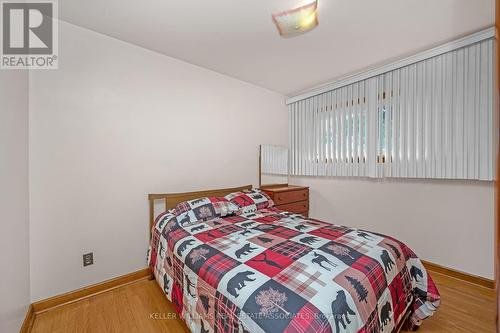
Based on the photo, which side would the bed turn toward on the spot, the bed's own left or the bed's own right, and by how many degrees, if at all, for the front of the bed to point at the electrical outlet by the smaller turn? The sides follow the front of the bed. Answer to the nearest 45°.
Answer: approximately 135° to the bed's own right

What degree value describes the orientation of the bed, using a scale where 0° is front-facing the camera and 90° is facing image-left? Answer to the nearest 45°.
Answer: approximately 315°

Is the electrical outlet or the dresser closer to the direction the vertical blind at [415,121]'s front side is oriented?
the electrical outlet

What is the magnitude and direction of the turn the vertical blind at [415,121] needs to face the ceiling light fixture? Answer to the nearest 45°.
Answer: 0° — it already faces it

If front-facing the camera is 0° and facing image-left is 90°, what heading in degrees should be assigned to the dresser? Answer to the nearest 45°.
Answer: approximately 315°

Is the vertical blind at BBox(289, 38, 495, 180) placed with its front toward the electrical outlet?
yes

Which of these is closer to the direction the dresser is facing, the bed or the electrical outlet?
the bed

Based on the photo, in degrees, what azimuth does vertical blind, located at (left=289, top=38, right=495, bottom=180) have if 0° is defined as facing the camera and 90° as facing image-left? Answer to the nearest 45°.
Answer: approximately 45°

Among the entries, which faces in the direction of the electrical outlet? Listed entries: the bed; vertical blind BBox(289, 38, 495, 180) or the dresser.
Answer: the vertical blind

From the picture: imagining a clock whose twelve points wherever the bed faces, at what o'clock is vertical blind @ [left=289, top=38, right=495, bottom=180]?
The vertical blind is roughly at 9 o'clock from the bed.
